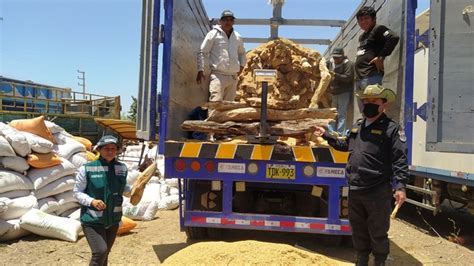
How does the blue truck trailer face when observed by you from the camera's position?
facing away from the viewer

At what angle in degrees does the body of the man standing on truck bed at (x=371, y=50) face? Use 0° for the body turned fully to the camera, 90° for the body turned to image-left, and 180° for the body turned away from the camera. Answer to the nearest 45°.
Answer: approximately 45°

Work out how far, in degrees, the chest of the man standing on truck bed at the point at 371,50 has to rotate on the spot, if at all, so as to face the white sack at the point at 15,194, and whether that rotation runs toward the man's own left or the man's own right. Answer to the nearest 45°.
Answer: approximately 45° to the man's own right

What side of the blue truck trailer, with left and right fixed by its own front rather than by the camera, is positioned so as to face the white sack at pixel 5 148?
left

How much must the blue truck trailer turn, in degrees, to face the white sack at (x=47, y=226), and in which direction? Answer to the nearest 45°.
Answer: approximately 90° to its left
